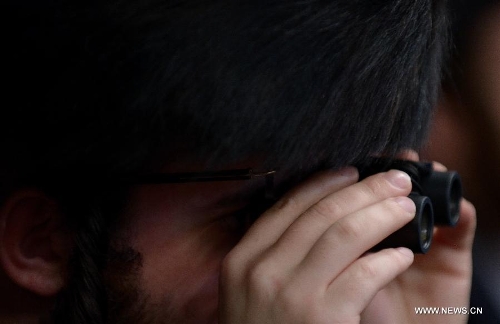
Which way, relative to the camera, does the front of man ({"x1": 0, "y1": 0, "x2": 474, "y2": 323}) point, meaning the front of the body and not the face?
to the viewer's right

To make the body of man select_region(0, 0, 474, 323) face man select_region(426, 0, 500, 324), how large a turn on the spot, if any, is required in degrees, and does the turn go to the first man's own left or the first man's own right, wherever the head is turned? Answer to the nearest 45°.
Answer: approximately 45° to the first man's own left

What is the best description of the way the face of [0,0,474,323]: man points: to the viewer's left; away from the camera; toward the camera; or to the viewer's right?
to the viewer's right
